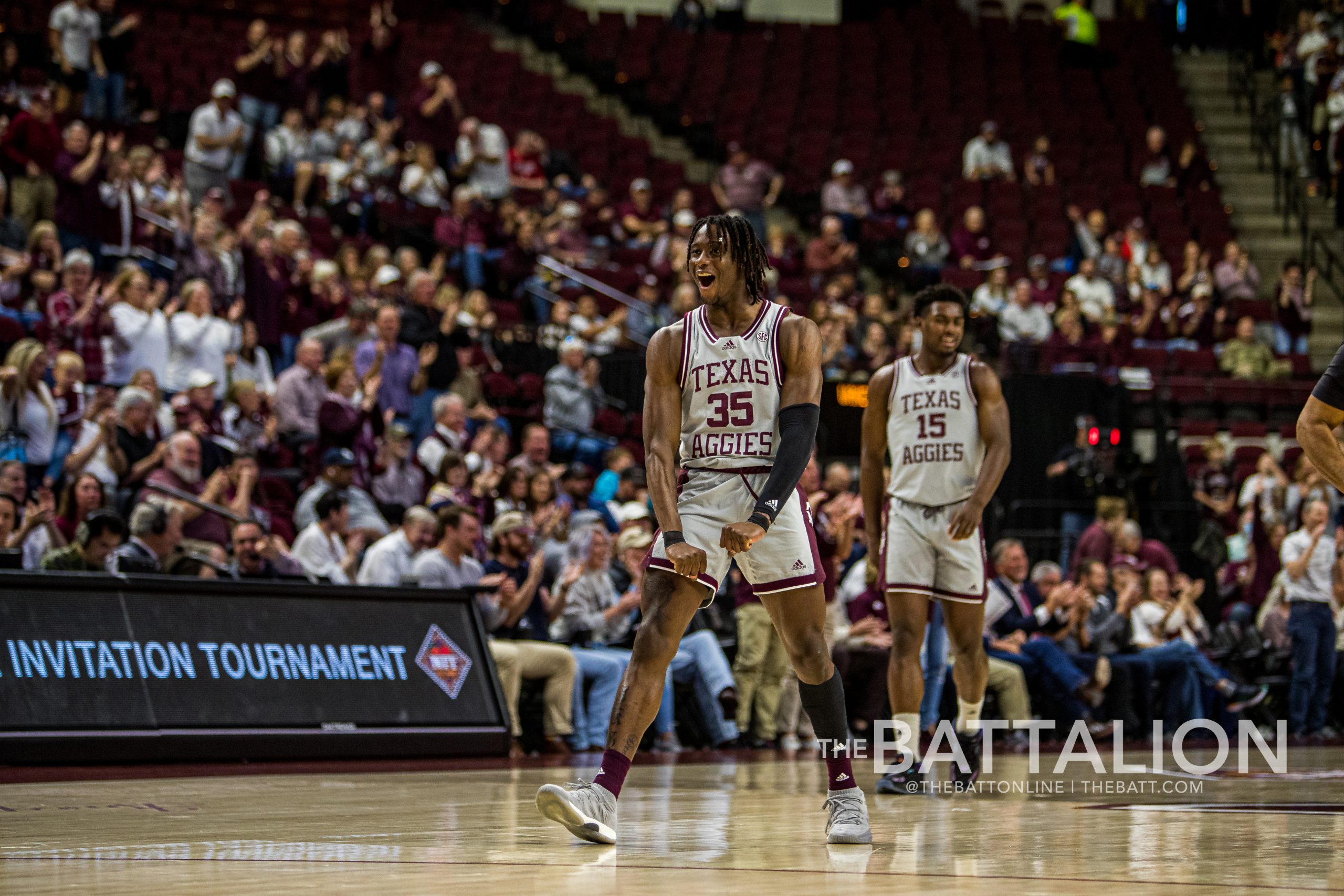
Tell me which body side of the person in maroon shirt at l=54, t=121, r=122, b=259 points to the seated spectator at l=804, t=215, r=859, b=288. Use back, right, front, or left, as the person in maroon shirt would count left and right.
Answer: left

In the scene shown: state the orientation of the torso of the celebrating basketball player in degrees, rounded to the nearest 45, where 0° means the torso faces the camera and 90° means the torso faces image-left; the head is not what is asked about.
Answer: approximately 0°

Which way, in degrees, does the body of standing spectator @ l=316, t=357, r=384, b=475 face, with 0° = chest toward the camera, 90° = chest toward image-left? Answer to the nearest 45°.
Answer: approximately 315°

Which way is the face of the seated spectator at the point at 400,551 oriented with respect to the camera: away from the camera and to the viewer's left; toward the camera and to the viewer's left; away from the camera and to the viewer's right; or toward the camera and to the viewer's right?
toward the camera and to the viewer's right

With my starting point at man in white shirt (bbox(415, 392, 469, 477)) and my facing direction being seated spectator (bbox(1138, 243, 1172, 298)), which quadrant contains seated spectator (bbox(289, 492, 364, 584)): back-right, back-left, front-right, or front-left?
back-right

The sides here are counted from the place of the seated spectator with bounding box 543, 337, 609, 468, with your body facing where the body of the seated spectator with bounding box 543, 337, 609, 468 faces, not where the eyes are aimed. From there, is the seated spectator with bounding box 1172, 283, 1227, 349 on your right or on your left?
on your left

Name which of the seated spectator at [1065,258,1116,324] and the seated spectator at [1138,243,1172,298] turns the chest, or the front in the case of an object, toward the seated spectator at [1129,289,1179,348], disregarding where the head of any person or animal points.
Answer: the seated spectator at [1138,243,1172,298]

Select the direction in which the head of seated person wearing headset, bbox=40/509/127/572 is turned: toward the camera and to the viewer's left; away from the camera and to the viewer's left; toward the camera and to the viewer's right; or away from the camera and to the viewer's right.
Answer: toward the camera and to the viewer's right

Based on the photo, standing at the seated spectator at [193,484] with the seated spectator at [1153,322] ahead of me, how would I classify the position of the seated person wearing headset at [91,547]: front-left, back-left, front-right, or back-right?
back-right

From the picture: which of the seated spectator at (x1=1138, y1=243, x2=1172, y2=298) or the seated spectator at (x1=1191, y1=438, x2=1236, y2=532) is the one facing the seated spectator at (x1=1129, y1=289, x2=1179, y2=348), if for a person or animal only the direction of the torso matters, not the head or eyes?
the seated spectator at (x1=1138, y1=243, x2=1172, y2=298)
